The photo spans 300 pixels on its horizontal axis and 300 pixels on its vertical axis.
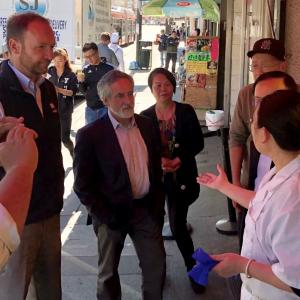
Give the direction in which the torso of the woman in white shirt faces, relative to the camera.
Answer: to the viewer's left

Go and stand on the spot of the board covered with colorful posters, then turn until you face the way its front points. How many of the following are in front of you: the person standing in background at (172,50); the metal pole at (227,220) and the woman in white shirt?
2

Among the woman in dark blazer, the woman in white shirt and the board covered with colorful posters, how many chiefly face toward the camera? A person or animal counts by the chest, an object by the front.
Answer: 2

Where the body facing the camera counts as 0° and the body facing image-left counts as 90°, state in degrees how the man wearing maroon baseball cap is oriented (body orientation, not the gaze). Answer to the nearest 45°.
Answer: approximately 45°

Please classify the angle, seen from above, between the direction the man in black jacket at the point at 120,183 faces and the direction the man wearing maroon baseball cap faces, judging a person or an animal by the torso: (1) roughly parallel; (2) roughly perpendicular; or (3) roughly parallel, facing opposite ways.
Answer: roughly perpendicular

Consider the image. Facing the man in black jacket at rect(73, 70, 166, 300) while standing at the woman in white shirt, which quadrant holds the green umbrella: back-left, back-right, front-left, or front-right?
front-right

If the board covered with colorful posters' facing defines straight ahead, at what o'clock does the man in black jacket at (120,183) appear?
The man in black jacket is roughly at 12 o'clock from the board covered with colorful posters.

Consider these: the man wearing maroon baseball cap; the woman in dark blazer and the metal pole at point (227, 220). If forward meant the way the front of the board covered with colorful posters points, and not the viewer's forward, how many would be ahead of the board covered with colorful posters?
3

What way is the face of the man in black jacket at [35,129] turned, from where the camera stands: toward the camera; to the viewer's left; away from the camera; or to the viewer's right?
to the viewer's right

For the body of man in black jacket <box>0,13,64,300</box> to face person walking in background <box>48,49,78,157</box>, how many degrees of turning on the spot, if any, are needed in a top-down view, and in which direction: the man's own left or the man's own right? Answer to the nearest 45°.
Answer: approximately 135° to the man's own left

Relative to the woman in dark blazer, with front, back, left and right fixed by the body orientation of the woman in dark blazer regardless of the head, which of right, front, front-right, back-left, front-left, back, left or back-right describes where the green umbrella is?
back

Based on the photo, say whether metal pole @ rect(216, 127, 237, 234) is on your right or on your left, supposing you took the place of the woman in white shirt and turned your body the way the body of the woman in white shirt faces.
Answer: on your right

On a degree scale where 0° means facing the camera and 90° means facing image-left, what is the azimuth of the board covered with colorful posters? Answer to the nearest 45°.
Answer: approximately 0°

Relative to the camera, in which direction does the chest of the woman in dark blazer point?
toward the camera

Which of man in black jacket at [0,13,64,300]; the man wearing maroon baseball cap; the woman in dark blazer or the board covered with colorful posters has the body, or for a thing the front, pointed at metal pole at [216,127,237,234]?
the board covered with colorful posters

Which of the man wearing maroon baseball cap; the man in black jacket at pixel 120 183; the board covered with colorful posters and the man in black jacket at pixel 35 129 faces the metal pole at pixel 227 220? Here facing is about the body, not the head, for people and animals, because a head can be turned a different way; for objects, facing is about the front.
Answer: the board covered with colorful posters
